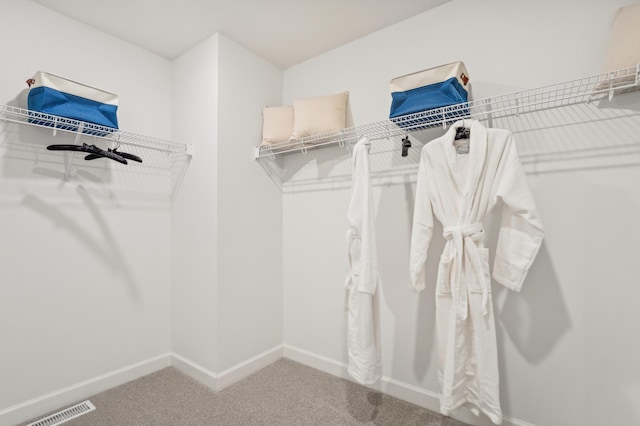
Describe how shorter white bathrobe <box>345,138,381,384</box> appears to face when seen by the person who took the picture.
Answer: facing to the left of the viewer

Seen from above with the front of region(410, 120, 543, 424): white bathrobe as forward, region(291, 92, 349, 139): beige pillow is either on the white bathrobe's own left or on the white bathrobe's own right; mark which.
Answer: on the white bathrobe's own right

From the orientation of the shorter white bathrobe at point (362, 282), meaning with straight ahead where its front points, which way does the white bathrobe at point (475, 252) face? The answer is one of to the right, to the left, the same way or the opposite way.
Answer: to the left

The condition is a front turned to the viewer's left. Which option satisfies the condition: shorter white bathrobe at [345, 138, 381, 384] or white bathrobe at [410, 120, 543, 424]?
the shorter white bathrobe

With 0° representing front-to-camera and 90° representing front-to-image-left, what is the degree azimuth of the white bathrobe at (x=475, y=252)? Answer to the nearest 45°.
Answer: approximately 0°

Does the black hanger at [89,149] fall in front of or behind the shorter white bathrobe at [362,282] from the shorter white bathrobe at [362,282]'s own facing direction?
in front

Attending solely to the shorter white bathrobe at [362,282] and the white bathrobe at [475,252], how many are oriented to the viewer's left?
1

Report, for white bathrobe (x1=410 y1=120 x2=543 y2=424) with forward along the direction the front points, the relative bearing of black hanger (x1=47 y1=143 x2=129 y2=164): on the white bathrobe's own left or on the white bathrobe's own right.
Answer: on the white bathrobe's own right
